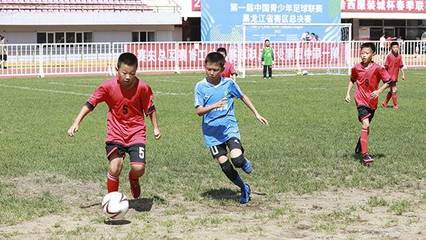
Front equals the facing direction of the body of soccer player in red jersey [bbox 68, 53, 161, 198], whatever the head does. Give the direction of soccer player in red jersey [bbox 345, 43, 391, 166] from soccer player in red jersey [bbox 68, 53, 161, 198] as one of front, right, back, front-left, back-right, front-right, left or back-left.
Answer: back-left

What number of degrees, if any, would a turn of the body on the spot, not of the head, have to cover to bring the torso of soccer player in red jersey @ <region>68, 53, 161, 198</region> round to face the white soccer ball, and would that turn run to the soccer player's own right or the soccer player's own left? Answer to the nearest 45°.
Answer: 0° — they already face it

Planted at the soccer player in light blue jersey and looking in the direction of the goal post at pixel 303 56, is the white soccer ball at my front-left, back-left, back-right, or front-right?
back-left

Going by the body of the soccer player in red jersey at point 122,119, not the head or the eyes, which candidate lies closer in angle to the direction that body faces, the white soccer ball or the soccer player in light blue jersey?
the white soccer ball

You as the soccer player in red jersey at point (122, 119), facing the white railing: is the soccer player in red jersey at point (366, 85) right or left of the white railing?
right

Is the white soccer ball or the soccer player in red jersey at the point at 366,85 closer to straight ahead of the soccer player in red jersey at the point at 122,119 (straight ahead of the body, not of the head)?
the white soccer ball

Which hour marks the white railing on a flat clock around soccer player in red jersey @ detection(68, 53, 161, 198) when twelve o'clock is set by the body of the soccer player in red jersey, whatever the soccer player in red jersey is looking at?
The white railing is roughly at 6 o'clock from the soccer player in red jersey.

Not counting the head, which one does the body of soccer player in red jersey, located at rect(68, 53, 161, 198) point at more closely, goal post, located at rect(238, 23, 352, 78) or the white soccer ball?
the white soccer ball

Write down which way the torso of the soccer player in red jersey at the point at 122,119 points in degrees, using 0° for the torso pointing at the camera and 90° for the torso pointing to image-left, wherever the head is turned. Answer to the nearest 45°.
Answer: approximately 0°

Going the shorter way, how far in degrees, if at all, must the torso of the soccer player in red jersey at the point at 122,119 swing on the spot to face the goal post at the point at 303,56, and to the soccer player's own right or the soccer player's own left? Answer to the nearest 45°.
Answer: approximately 180°
